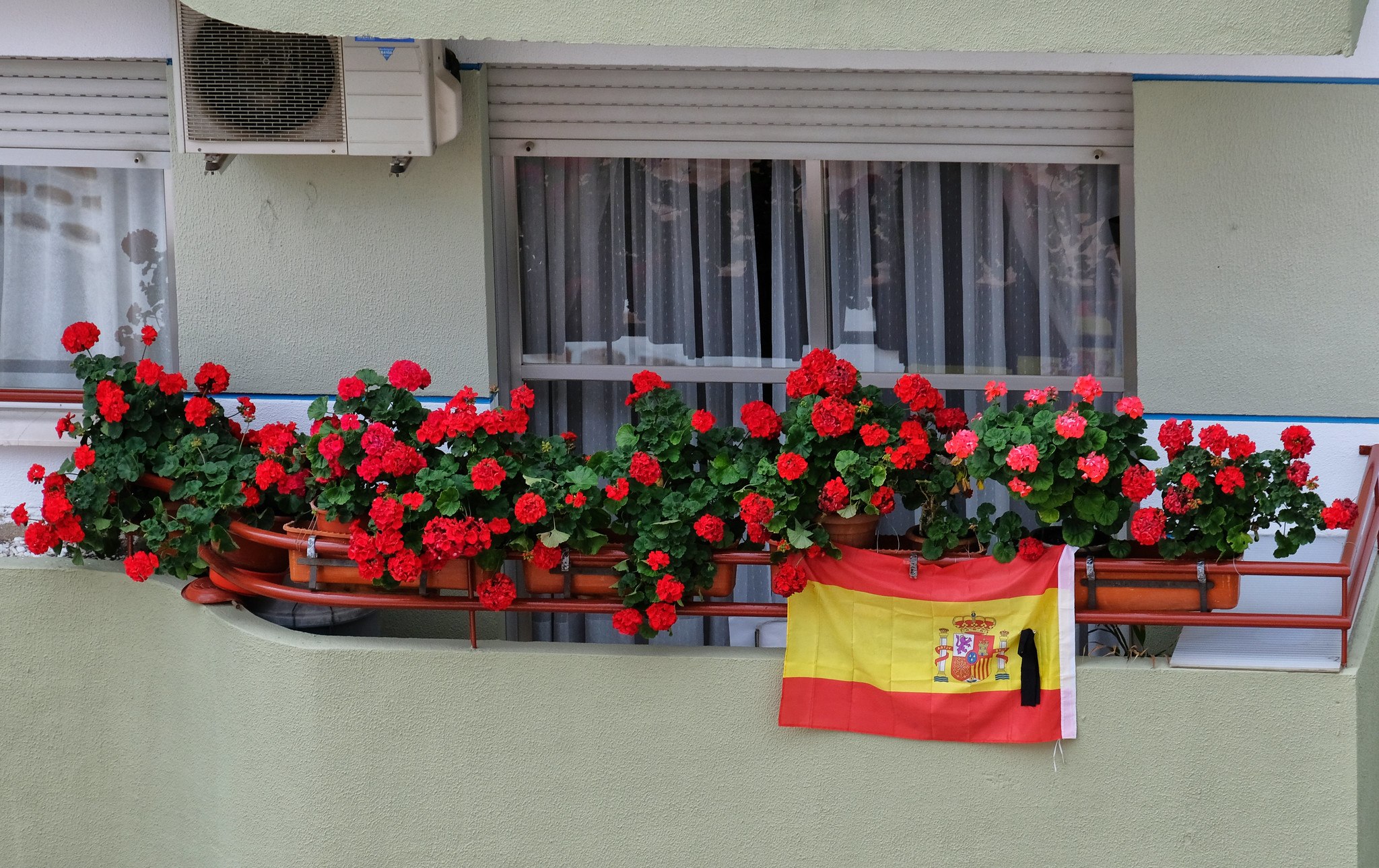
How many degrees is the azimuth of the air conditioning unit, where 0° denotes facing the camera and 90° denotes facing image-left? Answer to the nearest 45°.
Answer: approximately 0°

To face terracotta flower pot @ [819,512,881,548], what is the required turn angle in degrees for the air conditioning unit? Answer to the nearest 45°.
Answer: approximately 45° to its left

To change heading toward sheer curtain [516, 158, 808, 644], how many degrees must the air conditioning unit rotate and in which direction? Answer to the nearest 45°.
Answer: approximately 90° to its left
